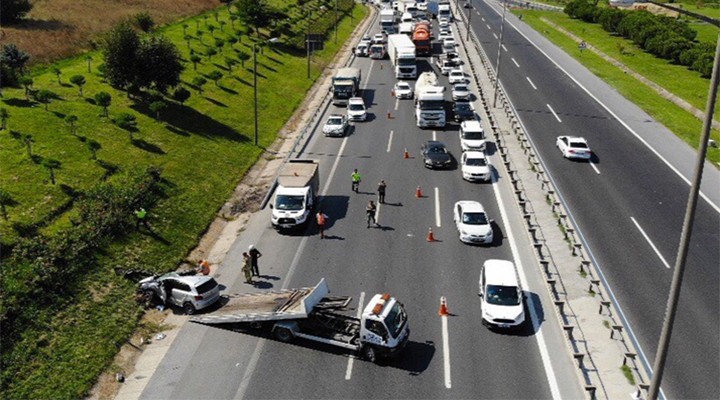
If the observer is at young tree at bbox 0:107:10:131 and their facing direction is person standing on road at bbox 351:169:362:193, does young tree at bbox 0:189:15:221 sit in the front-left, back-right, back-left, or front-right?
front-right

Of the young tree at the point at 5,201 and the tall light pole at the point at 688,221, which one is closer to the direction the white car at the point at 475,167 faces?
the tall light pole

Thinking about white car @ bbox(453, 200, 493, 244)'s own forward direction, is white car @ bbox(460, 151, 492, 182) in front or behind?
behind

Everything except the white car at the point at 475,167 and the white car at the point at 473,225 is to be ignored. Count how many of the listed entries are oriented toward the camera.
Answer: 2

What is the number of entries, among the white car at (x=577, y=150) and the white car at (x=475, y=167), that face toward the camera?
1

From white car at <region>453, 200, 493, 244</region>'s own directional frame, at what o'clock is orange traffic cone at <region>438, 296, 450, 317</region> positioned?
The orange traffic cone is roughly at 12 o'clock from the white car.

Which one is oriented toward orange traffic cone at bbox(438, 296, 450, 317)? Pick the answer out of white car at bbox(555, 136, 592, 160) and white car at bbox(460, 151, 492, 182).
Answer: white car at bbox(460, 151, 492, 182)

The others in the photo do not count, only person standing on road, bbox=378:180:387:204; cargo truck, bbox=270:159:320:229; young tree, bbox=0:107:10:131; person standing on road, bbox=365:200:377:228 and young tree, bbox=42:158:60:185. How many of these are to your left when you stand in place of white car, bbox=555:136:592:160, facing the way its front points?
5

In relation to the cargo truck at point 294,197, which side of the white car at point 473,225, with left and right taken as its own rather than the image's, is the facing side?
right

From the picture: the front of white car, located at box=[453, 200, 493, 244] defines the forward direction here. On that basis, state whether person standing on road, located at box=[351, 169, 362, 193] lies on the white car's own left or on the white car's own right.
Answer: on the white car's own right

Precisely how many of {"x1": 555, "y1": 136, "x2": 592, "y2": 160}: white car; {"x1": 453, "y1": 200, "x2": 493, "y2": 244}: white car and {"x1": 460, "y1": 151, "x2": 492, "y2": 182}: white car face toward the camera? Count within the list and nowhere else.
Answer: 2

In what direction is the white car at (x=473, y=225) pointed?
toward the camera

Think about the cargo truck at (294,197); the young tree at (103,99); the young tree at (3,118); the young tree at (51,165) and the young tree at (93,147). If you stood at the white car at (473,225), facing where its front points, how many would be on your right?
5

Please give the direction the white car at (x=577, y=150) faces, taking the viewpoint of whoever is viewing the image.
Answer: facing away from the viewer and to the left of the viewer

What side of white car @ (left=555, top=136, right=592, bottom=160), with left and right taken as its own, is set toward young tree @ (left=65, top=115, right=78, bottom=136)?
left

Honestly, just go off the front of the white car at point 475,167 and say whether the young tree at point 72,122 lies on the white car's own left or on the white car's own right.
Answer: on the white car's own right

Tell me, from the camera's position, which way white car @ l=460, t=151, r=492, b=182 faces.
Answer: facing the viewer
